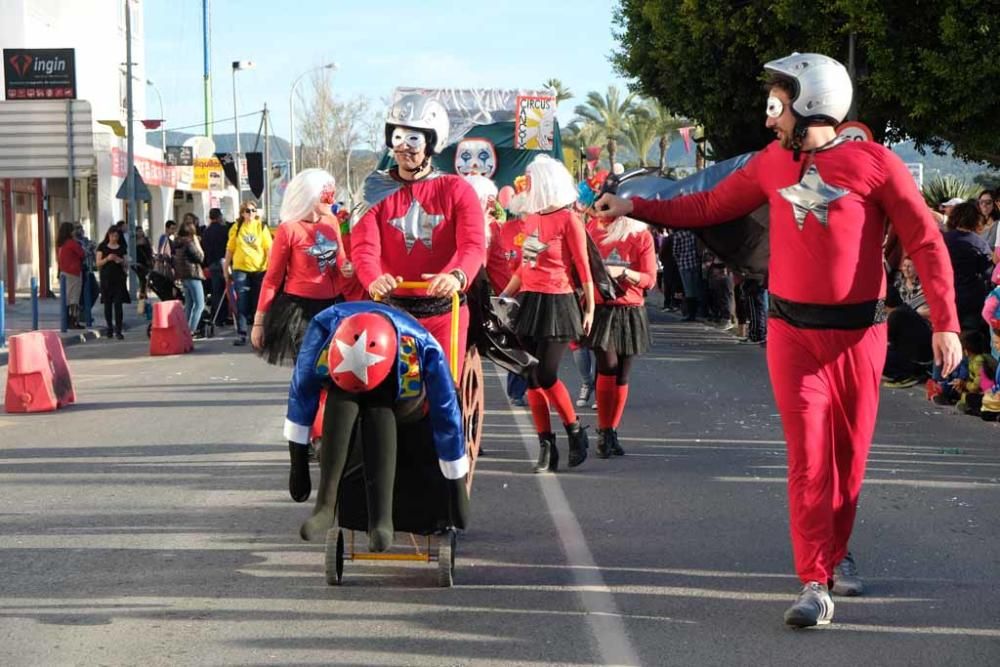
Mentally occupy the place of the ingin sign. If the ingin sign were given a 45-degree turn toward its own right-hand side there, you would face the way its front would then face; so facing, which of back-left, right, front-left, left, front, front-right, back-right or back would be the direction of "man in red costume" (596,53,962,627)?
front-left

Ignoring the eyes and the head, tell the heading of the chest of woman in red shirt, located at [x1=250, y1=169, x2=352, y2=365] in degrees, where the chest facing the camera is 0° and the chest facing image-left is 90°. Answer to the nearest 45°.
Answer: approximately 315°

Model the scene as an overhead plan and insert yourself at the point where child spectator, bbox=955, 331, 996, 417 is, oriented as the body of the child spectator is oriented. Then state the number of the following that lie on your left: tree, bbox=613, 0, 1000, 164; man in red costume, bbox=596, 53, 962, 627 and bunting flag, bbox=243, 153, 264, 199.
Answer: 1

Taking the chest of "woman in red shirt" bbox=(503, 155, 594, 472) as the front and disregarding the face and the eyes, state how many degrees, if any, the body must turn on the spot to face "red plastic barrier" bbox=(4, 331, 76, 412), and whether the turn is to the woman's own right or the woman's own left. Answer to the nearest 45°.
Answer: approximately 90° to the woman's own right

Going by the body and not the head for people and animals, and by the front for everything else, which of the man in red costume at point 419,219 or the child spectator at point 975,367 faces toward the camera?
the man in red costume

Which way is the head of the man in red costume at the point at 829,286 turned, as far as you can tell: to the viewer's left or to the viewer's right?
to the viewer's left

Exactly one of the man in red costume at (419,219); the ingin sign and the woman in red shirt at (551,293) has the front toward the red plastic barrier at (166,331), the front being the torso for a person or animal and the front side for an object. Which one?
the ingin sign

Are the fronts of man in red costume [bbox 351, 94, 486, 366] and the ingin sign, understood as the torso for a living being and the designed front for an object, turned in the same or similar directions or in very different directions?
same or similar directions

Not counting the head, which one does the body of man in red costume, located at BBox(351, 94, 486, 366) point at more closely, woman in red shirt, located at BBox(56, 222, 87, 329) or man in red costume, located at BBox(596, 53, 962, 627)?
the man in red costume

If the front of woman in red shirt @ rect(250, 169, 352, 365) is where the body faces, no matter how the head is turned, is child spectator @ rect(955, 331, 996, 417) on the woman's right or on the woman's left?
on the woman's left

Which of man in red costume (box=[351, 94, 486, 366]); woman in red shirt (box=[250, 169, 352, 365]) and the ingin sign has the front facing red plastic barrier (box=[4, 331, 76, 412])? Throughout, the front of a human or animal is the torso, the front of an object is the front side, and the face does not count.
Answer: the ingin sign

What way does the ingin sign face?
toward the camera

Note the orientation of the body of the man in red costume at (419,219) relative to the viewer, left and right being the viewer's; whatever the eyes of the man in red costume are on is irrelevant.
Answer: facing the viewer

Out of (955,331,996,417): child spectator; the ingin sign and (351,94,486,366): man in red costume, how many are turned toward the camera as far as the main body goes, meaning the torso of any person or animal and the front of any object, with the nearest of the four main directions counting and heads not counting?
2

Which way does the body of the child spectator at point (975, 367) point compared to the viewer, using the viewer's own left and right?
facing to the left of the viewer
